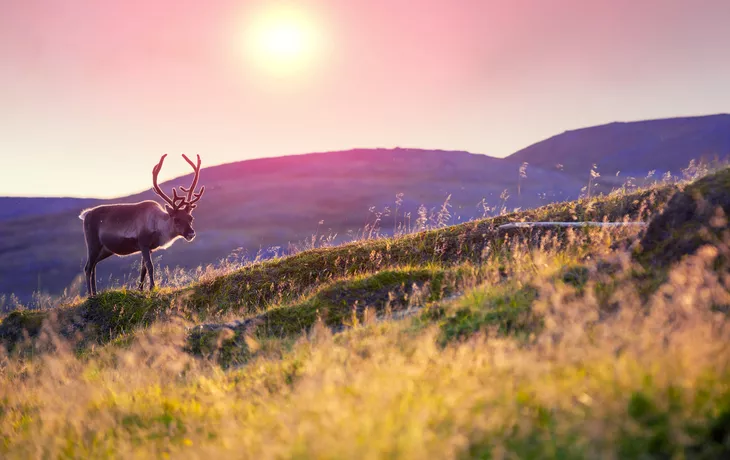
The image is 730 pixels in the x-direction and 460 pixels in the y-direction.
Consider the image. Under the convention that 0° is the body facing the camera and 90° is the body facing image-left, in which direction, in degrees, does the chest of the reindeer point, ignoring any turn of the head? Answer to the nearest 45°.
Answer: approximately 270°
